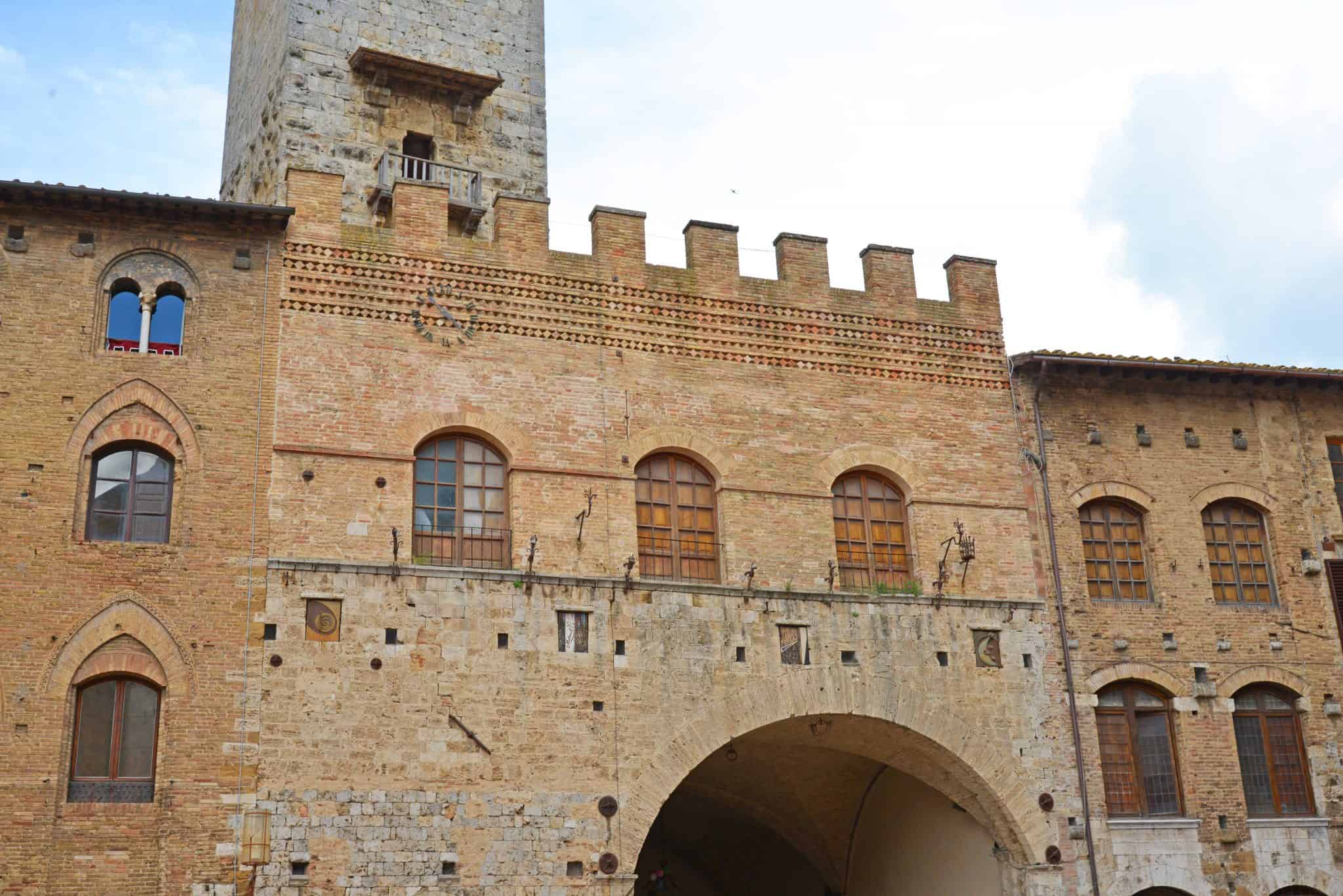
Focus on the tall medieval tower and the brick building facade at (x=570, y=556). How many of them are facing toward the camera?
2

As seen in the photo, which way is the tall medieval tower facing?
toward the camera

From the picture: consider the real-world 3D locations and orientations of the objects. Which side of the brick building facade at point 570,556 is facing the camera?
front
